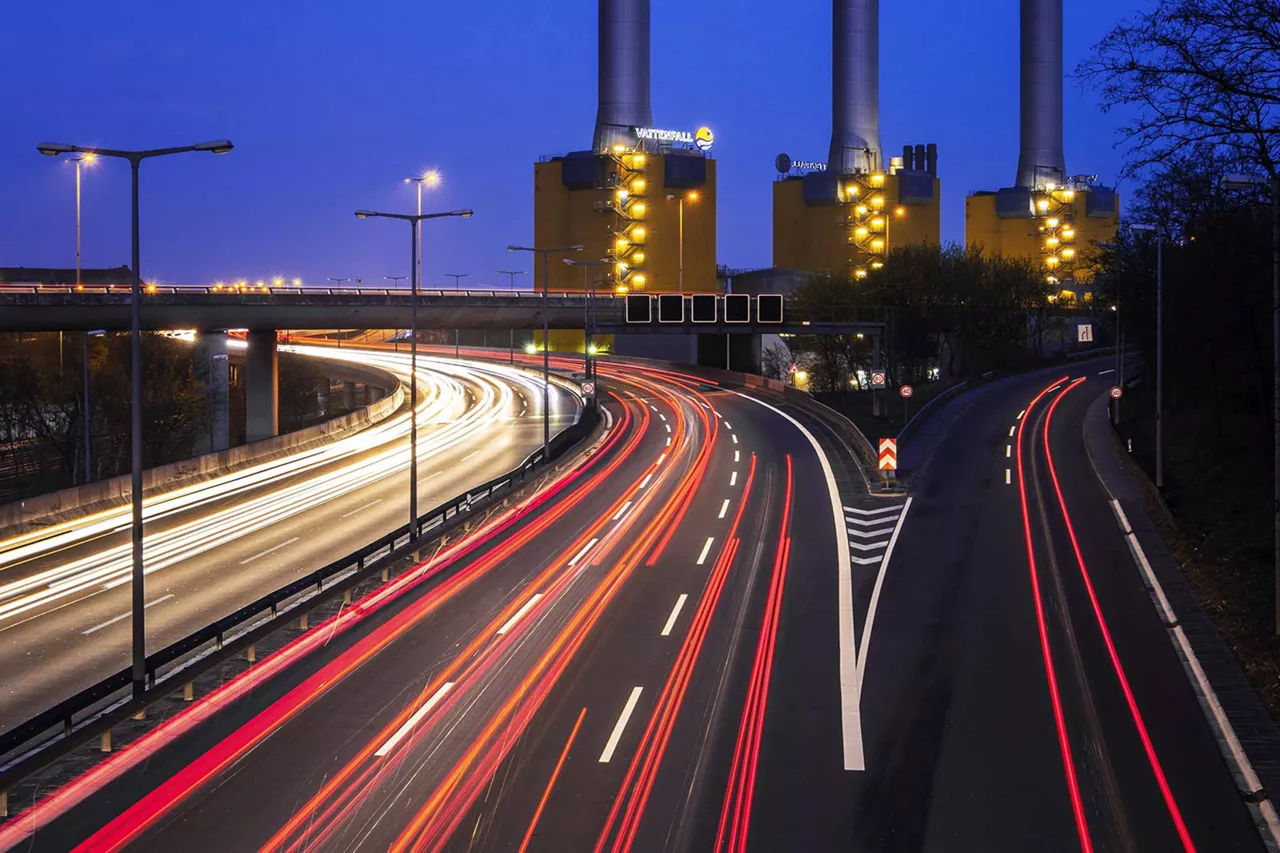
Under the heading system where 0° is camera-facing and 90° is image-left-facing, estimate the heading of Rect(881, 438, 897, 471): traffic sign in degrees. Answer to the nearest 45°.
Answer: approximately 0°
